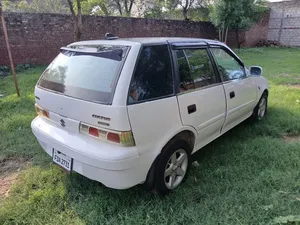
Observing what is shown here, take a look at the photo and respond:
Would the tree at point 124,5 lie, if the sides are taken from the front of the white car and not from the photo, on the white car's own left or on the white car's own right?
on the white car's own left

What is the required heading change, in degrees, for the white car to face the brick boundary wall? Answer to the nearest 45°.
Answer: approximately 90° to its left

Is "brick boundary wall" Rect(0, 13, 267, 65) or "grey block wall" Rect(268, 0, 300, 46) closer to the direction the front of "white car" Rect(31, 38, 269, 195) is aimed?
the grey block wall

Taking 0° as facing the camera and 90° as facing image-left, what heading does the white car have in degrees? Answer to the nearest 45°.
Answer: approximately 225°
